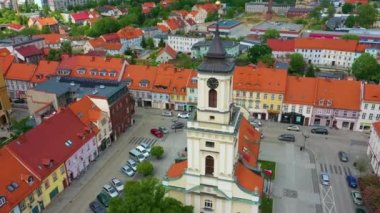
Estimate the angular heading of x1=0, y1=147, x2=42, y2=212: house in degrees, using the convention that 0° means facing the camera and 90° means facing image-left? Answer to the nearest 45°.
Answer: approximately 315°

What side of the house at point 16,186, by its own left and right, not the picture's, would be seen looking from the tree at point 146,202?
front

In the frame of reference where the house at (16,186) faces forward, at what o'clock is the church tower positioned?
The church tower is roughly at 12 o'clock from the house.

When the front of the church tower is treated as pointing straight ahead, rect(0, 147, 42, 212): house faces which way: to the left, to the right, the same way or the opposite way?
to the left

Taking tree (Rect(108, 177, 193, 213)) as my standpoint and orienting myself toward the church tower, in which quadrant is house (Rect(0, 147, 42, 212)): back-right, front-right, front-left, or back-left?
back-left

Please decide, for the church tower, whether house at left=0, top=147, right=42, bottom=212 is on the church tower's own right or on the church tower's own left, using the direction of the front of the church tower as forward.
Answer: on the church tower's own right

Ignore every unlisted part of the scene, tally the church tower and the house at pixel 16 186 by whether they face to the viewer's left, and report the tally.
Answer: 0

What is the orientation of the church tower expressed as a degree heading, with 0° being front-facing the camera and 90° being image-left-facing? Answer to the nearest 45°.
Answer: approximately 0°
